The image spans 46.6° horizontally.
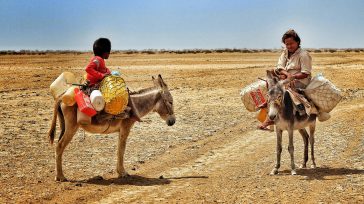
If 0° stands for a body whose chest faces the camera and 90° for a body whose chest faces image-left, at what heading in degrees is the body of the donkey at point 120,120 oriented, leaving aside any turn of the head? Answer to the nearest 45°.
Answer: approximately 270°

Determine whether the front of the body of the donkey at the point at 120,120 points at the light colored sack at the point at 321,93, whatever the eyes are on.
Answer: yes

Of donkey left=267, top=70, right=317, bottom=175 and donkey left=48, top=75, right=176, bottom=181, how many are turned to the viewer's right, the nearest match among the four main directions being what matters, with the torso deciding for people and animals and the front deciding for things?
1

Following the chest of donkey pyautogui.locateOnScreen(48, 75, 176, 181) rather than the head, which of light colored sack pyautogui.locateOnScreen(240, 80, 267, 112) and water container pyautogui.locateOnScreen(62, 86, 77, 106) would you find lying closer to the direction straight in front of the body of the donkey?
the light colored sack

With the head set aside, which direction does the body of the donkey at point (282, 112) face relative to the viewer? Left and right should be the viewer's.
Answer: facing the viewer and to the left of the viewer

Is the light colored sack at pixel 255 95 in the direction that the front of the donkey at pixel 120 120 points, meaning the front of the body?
yes

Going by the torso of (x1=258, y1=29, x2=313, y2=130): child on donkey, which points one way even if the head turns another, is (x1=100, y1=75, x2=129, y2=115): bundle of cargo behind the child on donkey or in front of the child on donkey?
in front
